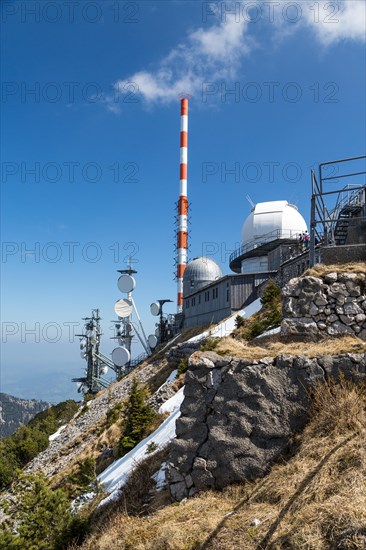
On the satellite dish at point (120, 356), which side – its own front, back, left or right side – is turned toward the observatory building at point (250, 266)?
left

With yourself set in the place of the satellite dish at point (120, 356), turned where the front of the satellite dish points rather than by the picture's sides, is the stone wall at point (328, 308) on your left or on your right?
on your left

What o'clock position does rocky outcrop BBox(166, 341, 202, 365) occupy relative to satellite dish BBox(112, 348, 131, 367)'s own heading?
The rocky outcrop is roughly at 10 o'clock from the satellite dish.

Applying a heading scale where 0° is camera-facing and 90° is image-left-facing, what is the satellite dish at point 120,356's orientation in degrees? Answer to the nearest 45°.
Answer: approximately 45°

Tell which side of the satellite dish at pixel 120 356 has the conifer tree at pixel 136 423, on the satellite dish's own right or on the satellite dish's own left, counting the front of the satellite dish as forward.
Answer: on the satellite dish's own left
